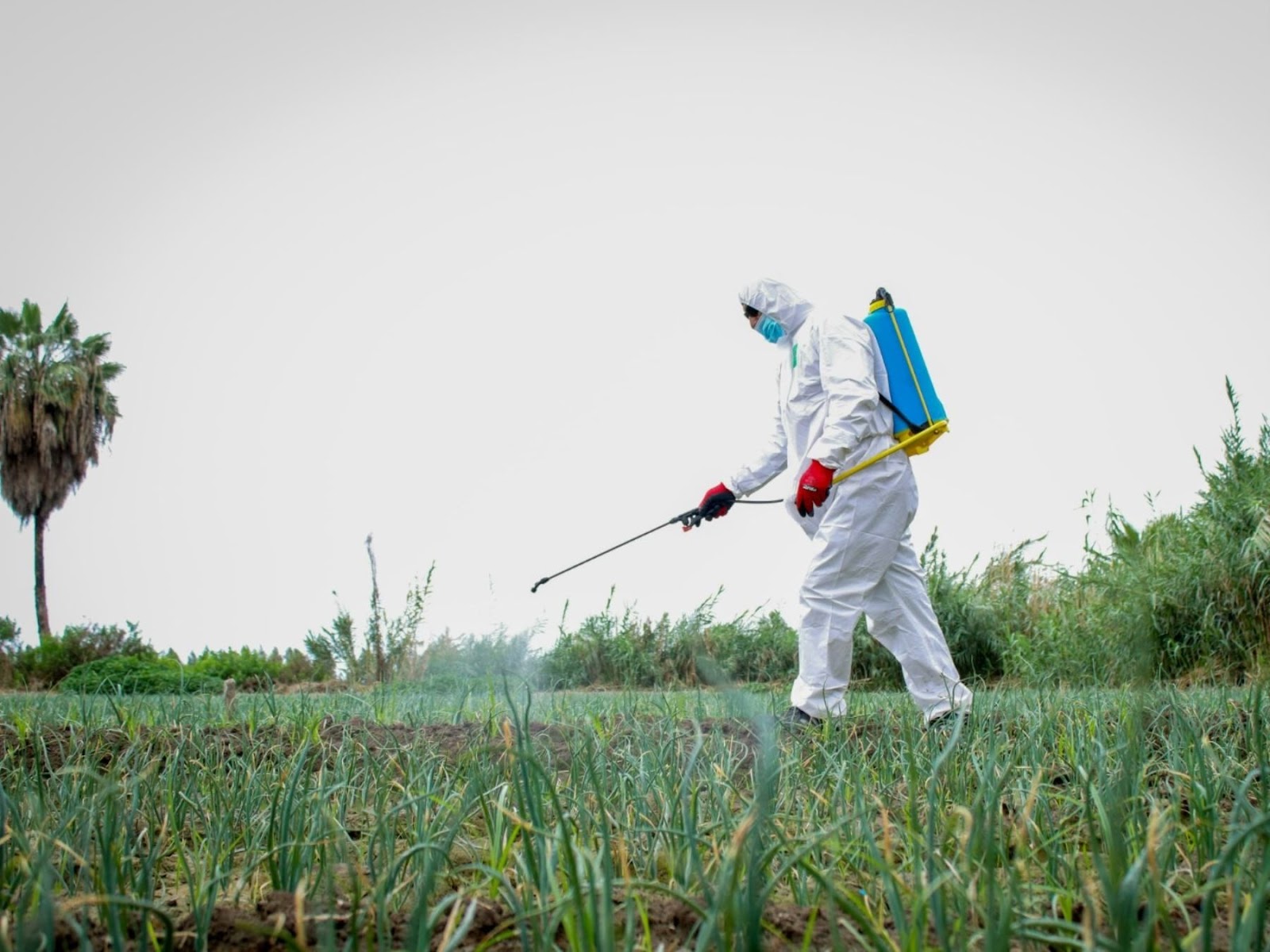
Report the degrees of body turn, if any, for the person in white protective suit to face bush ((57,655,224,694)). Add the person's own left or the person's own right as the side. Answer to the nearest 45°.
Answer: approximately 45° to the person's own right

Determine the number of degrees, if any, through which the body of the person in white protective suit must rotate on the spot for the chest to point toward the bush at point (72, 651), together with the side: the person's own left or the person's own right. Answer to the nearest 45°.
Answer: approximately 45° to the person's own right

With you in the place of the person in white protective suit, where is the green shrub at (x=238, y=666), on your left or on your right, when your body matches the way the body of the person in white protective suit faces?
on your right

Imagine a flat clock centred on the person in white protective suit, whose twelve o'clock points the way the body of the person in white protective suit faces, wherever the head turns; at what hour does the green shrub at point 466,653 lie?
The green shrub is roughly at 2 o'clock from the person in white protective suit.

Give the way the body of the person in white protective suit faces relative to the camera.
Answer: to the viewer's left
